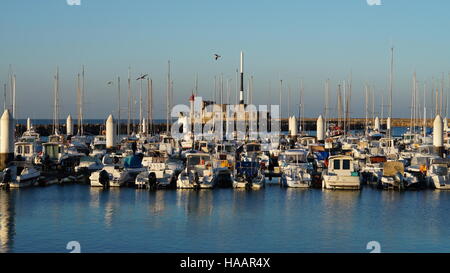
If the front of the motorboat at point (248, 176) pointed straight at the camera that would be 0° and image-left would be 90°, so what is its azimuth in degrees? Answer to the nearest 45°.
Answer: approximately 180°

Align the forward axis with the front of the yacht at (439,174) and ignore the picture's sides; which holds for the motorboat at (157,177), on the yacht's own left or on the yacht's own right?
on the yacht's own left

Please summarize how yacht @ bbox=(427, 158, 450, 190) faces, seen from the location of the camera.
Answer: facing away from the viewer

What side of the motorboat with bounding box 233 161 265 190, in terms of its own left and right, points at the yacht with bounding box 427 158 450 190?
right

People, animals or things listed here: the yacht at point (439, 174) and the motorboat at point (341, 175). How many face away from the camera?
2

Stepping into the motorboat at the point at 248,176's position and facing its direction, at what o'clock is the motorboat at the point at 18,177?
the motorboat at the point at 18,177 is roughly at 9 o'clock from the motorboat at the point at 248,176.

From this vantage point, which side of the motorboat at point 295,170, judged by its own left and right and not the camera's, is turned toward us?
back

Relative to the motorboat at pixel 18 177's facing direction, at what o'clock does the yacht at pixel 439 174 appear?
The yacht is roughly at 2 o'clock from the motorboat.

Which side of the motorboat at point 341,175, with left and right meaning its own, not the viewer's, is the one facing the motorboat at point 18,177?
left

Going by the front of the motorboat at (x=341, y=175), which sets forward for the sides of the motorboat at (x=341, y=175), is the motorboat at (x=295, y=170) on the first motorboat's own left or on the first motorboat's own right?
on the first motorboat's own left

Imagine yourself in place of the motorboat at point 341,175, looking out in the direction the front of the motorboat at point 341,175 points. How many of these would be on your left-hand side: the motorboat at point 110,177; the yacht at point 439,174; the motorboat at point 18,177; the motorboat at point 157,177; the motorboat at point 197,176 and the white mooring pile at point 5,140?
5

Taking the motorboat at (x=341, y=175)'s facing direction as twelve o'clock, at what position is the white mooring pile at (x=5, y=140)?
The white mooring pile is roughly at 9 o'clock from the motorboat.

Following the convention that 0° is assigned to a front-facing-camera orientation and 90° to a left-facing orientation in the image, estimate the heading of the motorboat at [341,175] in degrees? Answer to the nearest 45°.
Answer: approximately 180°

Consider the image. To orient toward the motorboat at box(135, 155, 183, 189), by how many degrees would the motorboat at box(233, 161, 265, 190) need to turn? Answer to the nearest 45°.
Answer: approximately 90° to its left
